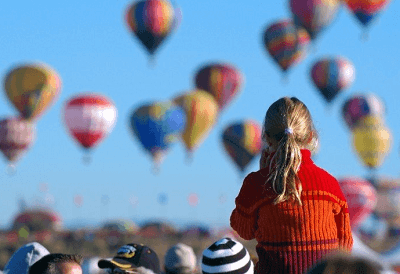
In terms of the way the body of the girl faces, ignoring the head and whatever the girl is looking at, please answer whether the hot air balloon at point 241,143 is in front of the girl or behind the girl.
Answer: in front

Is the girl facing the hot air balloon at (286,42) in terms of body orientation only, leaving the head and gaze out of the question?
yes

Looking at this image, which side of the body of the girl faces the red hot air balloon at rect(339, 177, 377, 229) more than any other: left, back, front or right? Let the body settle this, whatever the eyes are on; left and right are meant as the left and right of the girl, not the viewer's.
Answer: front

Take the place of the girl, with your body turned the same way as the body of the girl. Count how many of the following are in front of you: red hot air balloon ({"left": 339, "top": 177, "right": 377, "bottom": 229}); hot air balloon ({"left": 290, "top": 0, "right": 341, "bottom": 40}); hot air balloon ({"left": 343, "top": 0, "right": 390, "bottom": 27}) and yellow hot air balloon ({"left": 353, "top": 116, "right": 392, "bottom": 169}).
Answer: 4

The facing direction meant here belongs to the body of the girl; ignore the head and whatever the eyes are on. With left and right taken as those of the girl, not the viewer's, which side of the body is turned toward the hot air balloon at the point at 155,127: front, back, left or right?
front

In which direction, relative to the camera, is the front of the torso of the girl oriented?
away from the camera

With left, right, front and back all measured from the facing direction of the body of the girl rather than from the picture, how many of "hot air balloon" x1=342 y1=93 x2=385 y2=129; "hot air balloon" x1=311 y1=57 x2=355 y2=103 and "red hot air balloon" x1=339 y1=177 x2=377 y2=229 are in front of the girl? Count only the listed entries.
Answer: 3

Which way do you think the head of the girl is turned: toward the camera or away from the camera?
away from the camera

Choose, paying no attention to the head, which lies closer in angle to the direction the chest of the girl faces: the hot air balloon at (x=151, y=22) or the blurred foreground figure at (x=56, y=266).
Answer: the hot air balloon

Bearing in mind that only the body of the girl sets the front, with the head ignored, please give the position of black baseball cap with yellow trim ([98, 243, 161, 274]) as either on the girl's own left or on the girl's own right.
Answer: on the girl's own left

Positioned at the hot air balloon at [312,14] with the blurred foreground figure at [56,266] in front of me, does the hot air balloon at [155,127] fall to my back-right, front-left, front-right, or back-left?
front-right

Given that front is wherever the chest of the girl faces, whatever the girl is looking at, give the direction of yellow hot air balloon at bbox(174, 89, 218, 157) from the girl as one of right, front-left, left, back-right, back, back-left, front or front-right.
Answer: front
